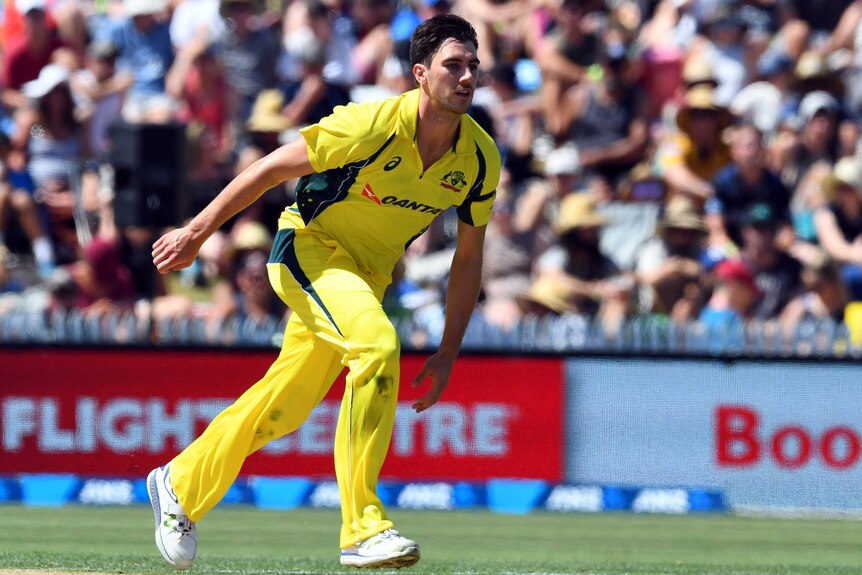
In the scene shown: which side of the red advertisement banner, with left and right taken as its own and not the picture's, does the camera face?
front

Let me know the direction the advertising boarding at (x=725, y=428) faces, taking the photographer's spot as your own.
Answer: facing the viewer

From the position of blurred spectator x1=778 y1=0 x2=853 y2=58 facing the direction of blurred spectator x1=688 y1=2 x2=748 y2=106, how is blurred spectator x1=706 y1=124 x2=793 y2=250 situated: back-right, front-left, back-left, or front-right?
front-left

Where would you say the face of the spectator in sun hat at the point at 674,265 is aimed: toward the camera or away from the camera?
toward the camera

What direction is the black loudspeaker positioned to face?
toward the camera

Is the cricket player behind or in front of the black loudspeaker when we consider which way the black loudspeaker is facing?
in front

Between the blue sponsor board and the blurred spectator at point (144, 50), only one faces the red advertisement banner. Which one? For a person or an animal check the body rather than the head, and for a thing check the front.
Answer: the blurred spectator

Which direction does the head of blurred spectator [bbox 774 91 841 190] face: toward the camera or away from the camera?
toward the camera

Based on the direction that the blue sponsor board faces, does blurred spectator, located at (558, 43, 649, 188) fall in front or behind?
behind

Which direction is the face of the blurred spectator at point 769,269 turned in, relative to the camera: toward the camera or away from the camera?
toward the camera

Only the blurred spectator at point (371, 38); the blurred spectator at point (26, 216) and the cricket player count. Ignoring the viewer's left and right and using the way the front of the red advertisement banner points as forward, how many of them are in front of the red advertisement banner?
1

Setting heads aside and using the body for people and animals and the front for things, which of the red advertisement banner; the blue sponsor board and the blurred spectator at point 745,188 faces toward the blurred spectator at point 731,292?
the blurred spectator at point 745,188
